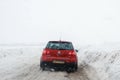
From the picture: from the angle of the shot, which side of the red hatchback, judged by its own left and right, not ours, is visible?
back
